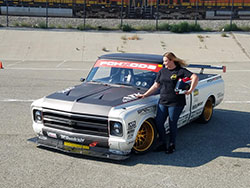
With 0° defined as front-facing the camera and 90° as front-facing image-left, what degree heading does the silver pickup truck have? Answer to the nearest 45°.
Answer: approximately 45°
